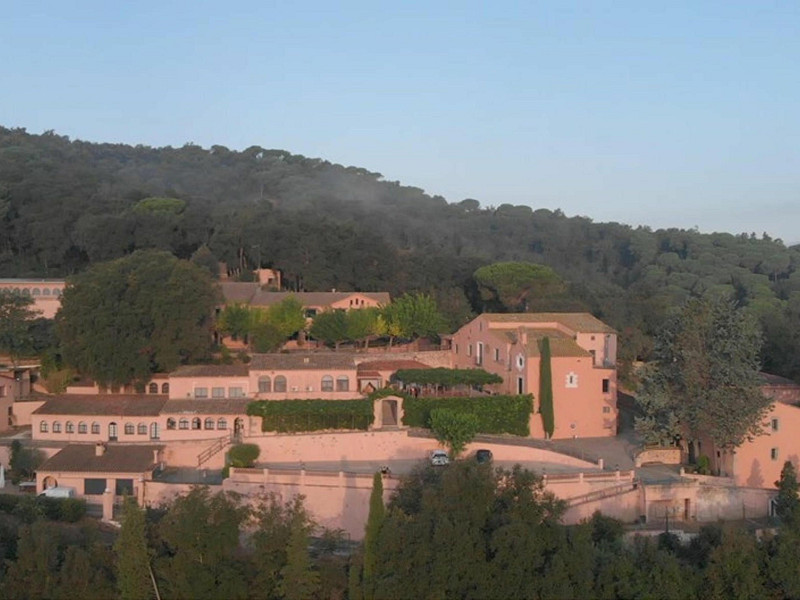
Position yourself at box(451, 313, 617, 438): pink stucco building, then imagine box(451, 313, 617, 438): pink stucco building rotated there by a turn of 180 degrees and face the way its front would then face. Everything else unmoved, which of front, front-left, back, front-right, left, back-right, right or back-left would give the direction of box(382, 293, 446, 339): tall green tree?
left

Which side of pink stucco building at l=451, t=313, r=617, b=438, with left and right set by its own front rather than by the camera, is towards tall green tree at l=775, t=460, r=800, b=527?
left

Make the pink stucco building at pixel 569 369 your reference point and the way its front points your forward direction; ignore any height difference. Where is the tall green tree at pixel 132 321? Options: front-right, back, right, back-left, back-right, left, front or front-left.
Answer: front-right

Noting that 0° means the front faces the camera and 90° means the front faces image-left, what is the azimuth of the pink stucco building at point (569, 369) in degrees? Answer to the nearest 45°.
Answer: approximately 45°

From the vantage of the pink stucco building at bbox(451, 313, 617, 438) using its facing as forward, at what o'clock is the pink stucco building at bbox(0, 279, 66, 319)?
the pink stucco building at bbox(0, 279, 66, 319) is roughly at 2 o'clock from the pink stucco building at bbox(451, 313, 617, 438).

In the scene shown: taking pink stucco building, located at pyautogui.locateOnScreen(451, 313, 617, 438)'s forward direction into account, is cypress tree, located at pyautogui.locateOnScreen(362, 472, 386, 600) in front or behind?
in front

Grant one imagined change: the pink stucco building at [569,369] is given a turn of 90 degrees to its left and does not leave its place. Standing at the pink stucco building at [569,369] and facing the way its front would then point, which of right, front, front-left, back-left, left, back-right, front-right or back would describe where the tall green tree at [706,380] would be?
front

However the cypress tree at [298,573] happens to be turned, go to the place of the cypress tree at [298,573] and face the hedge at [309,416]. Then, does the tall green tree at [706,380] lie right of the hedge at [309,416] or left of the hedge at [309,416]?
right

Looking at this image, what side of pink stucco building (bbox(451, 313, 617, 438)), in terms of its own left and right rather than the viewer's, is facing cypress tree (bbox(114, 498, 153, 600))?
front

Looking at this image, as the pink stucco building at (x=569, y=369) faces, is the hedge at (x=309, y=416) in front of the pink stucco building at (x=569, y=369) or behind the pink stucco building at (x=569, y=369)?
in front

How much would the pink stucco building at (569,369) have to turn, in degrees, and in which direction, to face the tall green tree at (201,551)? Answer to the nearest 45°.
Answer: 0° — it already faces it
